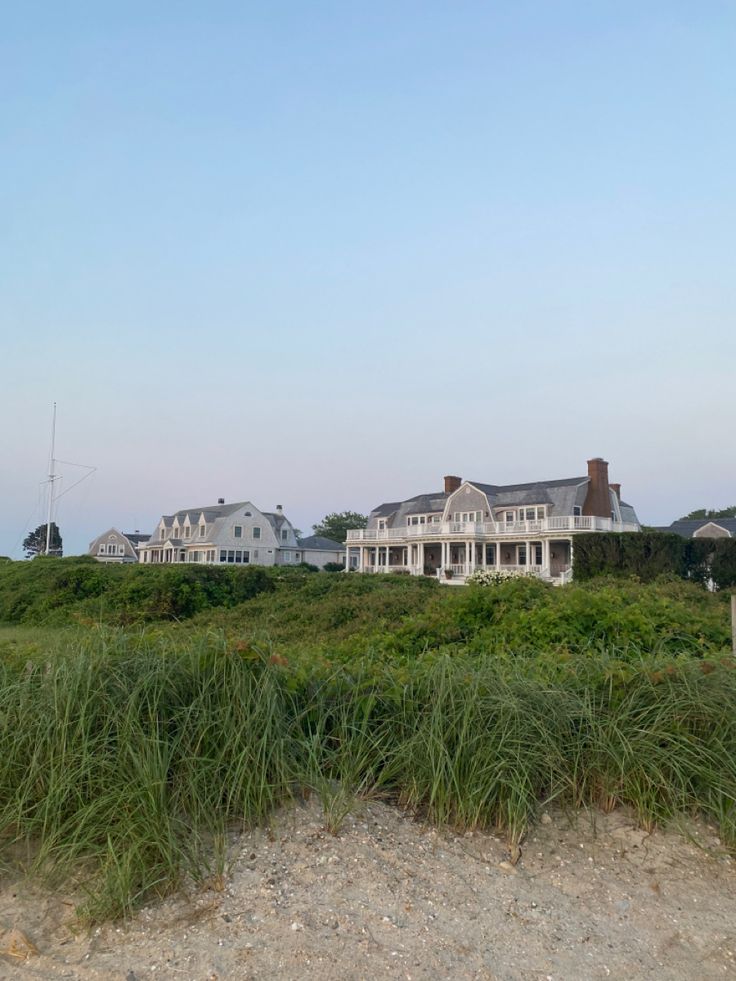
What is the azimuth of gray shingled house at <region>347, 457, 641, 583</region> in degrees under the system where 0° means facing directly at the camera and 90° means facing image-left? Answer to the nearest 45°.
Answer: approximately 45°

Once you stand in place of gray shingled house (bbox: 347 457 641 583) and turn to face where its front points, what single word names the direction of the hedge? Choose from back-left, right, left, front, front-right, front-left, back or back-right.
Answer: front-left
